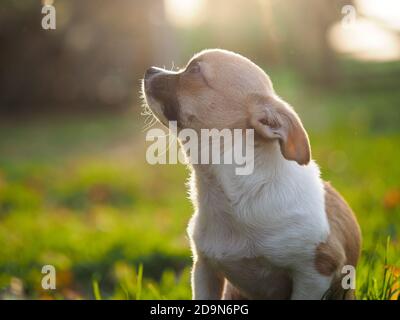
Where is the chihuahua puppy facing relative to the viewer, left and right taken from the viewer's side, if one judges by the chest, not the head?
facing the viewer and to the left of the viewer
